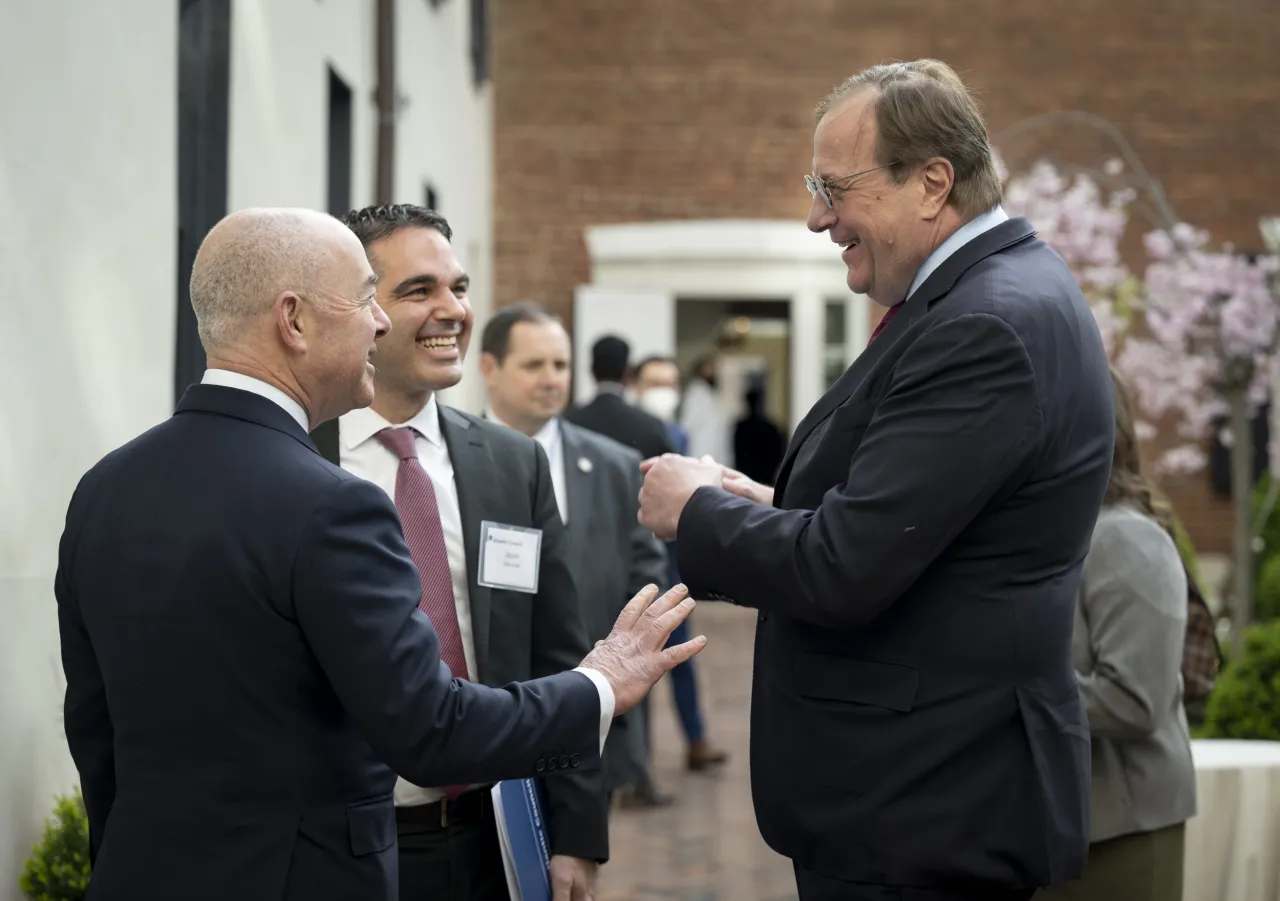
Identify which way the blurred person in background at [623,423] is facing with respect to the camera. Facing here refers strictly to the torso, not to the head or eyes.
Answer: away from the camera

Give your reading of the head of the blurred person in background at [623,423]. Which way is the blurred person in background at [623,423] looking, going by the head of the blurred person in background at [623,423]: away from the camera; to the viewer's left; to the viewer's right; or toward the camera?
away from the camera

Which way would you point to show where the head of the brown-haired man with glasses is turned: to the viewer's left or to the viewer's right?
to the viewer's left

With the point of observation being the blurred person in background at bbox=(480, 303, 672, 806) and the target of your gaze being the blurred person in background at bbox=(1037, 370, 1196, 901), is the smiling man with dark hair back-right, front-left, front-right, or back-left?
front-right

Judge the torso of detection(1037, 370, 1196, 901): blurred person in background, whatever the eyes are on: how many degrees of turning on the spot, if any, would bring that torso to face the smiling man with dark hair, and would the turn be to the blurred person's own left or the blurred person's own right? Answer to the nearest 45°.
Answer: approximately 45° to the blurred person's own left

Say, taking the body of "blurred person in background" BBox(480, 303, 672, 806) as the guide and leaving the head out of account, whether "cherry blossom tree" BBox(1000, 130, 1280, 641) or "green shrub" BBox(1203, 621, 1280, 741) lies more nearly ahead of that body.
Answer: the green shrub

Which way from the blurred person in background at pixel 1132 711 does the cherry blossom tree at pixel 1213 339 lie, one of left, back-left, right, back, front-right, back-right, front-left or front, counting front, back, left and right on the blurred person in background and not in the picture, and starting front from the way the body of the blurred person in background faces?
right

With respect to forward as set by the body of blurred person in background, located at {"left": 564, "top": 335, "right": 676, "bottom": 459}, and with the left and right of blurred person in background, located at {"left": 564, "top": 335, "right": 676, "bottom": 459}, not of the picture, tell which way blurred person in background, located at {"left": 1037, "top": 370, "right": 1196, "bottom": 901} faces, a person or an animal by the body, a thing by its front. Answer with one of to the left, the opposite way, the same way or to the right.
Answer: to the left

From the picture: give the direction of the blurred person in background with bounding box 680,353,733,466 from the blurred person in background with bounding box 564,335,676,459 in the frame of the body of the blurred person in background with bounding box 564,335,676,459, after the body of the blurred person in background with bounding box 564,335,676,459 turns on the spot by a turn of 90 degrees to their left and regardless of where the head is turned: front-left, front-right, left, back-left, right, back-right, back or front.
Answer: right

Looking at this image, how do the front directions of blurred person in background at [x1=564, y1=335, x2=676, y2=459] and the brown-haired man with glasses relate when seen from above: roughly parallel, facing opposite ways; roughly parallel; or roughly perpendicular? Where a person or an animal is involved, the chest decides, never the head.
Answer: roughly perpendicular

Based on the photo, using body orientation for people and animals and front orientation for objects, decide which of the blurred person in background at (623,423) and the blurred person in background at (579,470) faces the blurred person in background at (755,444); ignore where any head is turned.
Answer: the blurred person in background at (623,423)

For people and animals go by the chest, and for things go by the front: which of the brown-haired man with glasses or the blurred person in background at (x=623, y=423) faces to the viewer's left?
the brown-haired man with glasses
